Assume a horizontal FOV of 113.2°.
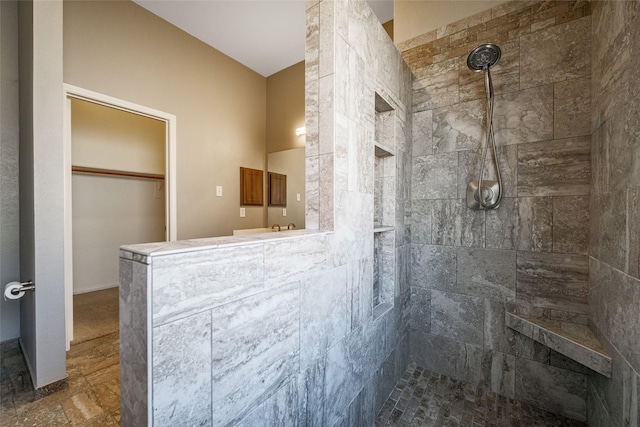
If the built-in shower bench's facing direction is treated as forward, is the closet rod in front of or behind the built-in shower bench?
in front

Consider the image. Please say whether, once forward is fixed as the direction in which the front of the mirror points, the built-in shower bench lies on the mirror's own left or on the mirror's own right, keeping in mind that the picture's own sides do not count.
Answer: on the mirror's own left

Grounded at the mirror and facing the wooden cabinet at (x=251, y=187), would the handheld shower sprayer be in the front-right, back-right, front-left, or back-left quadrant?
back-left

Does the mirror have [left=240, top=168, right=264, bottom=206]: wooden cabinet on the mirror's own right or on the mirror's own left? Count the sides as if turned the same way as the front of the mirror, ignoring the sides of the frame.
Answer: on the mirror's own right

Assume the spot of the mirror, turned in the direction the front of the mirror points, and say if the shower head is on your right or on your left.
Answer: on your left

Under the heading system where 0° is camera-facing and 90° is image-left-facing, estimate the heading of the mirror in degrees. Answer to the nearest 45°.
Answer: approximately 45°

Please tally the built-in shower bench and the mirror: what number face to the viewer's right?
0

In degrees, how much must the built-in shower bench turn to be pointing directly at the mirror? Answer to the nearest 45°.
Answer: approximately 45° to its right

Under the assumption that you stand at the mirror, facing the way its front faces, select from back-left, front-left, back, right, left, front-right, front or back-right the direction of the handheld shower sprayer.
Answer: left

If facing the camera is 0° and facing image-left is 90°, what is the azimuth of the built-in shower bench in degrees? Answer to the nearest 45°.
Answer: approximately 45°

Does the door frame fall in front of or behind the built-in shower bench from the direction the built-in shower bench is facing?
in front

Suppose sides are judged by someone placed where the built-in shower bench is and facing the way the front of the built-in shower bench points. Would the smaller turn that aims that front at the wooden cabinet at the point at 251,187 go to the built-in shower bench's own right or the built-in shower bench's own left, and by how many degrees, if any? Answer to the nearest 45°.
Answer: approximately 45° to the built-in shower bench's own right
